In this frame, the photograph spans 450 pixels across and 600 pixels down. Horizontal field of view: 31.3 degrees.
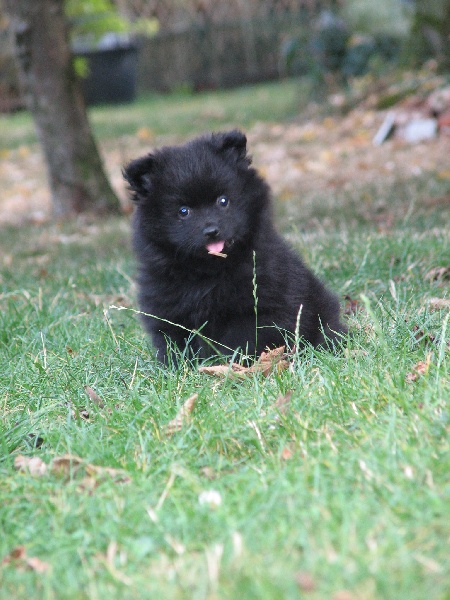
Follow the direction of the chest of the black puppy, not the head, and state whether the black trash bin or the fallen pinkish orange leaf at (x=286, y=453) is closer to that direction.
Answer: the fallen pinkish orange leaf

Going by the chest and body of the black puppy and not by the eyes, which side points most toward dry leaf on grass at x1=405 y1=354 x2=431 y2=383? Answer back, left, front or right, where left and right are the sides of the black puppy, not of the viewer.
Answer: left

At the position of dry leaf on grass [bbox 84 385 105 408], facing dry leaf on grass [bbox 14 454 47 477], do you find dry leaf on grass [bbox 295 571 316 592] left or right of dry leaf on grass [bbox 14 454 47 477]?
left

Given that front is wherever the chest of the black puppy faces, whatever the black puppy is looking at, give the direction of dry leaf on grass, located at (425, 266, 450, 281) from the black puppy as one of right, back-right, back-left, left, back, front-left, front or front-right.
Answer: back

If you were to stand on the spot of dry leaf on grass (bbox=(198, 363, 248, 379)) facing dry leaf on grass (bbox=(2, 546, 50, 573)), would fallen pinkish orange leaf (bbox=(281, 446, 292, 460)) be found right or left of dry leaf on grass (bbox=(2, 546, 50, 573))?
left

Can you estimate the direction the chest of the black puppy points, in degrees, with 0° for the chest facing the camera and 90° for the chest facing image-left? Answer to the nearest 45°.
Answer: approximately 45°

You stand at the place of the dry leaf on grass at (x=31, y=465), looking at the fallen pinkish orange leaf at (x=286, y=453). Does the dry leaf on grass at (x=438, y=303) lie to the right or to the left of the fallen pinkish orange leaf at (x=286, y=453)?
left

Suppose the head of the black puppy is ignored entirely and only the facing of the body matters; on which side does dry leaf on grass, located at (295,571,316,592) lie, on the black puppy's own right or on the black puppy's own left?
on the black puppy's own left
